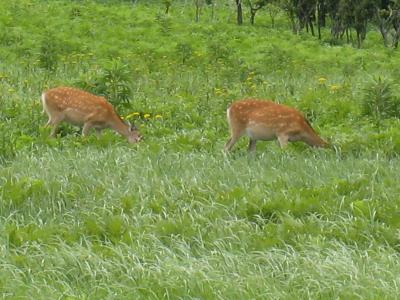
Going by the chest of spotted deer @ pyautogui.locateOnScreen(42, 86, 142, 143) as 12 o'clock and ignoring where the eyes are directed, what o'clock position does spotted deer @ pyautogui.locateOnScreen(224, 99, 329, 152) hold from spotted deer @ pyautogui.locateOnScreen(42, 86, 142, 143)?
spotted deer @ pyautogui.locateOnScreen(224, 99, 329, 152) is roughly at 1 o'clock from spotted deer @ pyautogui.locateOnScreen(42, 86, 142, 143).

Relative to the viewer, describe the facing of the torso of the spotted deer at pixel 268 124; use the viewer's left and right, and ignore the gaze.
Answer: facing to the right of the viewer

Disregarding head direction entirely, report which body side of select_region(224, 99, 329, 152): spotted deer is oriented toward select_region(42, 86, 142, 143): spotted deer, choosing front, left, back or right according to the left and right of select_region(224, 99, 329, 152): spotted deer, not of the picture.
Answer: back

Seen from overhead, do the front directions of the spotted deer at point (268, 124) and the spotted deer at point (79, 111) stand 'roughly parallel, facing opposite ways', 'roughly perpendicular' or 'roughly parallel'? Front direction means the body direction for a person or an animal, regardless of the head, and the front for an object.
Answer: roughly parallel

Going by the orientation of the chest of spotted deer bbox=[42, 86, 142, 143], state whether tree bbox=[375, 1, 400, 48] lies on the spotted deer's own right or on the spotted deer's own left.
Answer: on the spotted deer's own left

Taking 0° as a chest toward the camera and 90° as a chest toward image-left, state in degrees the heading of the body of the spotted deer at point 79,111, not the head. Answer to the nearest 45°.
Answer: approximately 270°

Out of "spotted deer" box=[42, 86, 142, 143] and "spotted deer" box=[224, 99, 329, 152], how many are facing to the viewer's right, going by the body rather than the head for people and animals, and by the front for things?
2

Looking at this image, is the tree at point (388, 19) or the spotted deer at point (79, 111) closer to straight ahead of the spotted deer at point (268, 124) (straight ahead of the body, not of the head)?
the tree
